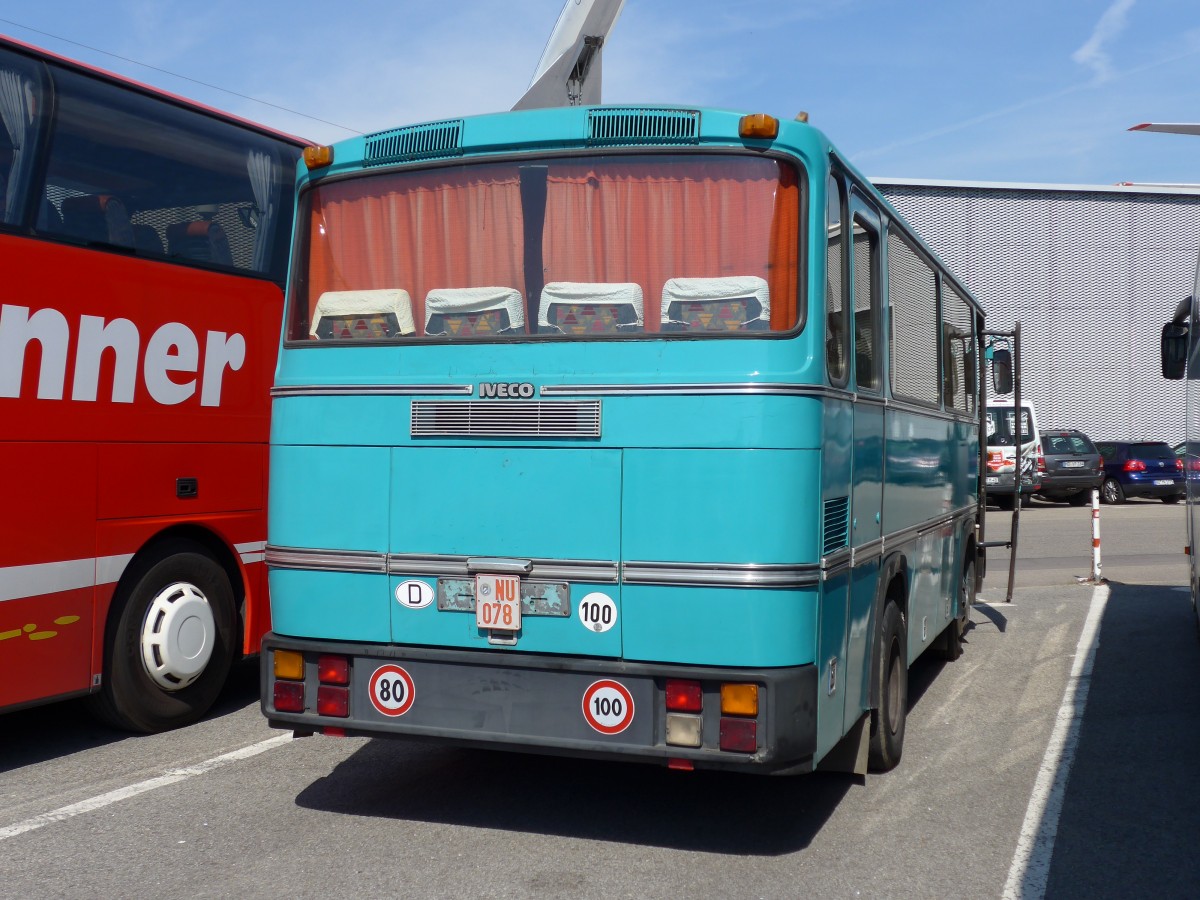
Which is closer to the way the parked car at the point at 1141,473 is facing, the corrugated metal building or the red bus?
the corrugated metal building

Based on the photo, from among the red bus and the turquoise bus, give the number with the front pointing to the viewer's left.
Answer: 0

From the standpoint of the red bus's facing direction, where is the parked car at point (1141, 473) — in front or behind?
in front

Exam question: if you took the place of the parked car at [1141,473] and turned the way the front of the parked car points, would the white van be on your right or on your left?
on your left

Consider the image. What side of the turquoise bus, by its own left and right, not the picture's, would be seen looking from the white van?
front

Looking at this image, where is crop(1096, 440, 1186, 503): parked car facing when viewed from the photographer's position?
facing away from the viewer and to the left of the viewer

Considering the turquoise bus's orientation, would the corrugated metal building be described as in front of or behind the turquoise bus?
in front

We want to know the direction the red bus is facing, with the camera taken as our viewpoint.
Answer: facing away from the viewer and to the right of the viewer

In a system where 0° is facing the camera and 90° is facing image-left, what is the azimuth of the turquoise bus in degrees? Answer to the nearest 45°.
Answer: approximately 225°

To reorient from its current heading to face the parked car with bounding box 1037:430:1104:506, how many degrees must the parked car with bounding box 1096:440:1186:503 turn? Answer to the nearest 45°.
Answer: approximately 90° to its left
